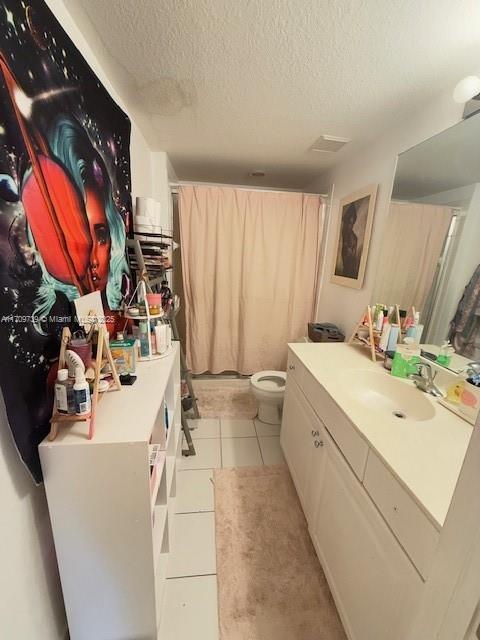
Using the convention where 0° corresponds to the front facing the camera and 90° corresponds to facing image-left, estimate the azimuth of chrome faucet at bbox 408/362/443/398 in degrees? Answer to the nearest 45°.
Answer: approximately 45°

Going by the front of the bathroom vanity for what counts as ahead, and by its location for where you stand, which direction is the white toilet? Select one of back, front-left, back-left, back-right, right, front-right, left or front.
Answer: right

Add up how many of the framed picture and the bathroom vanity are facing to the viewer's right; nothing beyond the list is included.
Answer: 0

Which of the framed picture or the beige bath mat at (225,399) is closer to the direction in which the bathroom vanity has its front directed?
the beige bath mat

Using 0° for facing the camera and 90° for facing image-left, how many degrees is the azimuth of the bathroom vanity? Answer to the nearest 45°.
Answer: approximately 45°

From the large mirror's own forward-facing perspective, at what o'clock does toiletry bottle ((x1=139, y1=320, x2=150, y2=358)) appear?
The toiletry bottle is roughly at 12 o'clock from the large mirror.

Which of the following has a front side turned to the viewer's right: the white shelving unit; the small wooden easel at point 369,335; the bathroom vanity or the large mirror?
the white shelving unit

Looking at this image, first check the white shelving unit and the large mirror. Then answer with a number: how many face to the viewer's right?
1

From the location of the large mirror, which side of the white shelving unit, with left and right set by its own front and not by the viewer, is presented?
front

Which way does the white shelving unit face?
to the viewer's right

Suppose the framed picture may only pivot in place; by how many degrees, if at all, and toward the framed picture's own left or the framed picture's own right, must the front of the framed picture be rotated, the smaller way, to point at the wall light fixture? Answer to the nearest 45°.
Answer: approximately 90° to the framed picture's own left

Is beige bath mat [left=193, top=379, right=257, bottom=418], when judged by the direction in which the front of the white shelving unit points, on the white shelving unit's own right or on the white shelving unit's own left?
on the white shelving unit's own left

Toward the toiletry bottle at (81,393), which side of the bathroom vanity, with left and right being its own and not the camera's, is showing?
front

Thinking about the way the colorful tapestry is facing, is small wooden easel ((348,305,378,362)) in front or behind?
in front

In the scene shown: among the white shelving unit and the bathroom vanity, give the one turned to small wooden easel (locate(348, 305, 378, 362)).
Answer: the white shelving unit
